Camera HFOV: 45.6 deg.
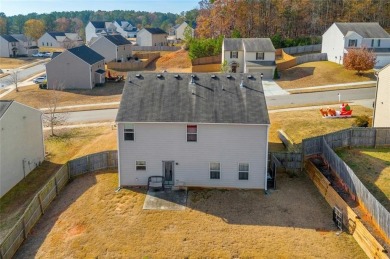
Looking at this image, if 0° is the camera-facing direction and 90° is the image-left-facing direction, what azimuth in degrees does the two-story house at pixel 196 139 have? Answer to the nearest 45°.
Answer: approximately 180°

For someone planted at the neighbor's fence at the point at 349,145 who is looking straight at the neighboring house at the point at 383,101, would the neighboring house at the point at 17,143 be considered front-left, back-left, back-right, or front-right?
back-left

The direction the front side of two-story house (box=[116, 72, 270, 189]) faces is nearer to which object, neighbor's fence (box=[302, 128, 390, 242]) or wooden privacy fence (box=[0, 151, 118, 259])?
the neighbor's fence

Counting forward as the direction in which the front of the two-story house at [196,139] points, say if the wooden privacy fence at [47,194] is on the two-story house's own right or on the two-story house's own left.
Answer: on the two-story house's own left

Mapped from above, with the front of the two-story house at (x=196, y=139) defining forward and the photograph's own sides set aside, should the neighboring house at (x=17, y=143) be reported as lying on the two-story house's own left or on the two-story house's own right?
on the two-story house's own left

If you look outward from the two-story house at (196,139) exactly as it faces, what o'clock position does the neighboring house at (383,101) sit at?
The neighboring house is roughly at 2 o'clock from the two-story house.

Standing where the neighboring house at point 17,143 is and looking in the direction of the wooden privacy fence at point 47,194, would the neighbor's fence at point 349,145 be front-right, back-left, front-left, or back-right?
front-left

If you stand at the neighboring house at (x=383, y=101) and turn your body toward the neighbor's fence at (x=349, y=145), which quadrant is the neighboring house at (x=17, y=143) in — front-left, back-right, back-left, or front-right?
front-right

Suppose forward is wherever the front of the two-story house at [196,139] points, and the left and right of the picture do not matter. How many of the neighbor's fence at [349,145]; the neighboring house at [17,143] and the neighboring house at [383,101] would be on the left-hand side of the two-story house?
1

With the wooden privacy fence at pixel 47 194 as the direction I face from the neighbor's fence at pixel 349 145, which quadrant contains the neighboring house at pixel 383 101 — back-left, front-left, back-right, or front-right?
back-right

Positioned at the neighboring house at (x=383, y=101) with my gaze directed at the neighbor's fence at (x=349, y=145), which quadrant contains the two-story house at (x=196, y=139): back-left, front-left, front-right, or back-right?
front-right

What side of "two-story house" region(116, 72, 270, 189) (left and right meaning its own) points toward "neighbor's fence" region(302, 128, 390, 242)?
right
